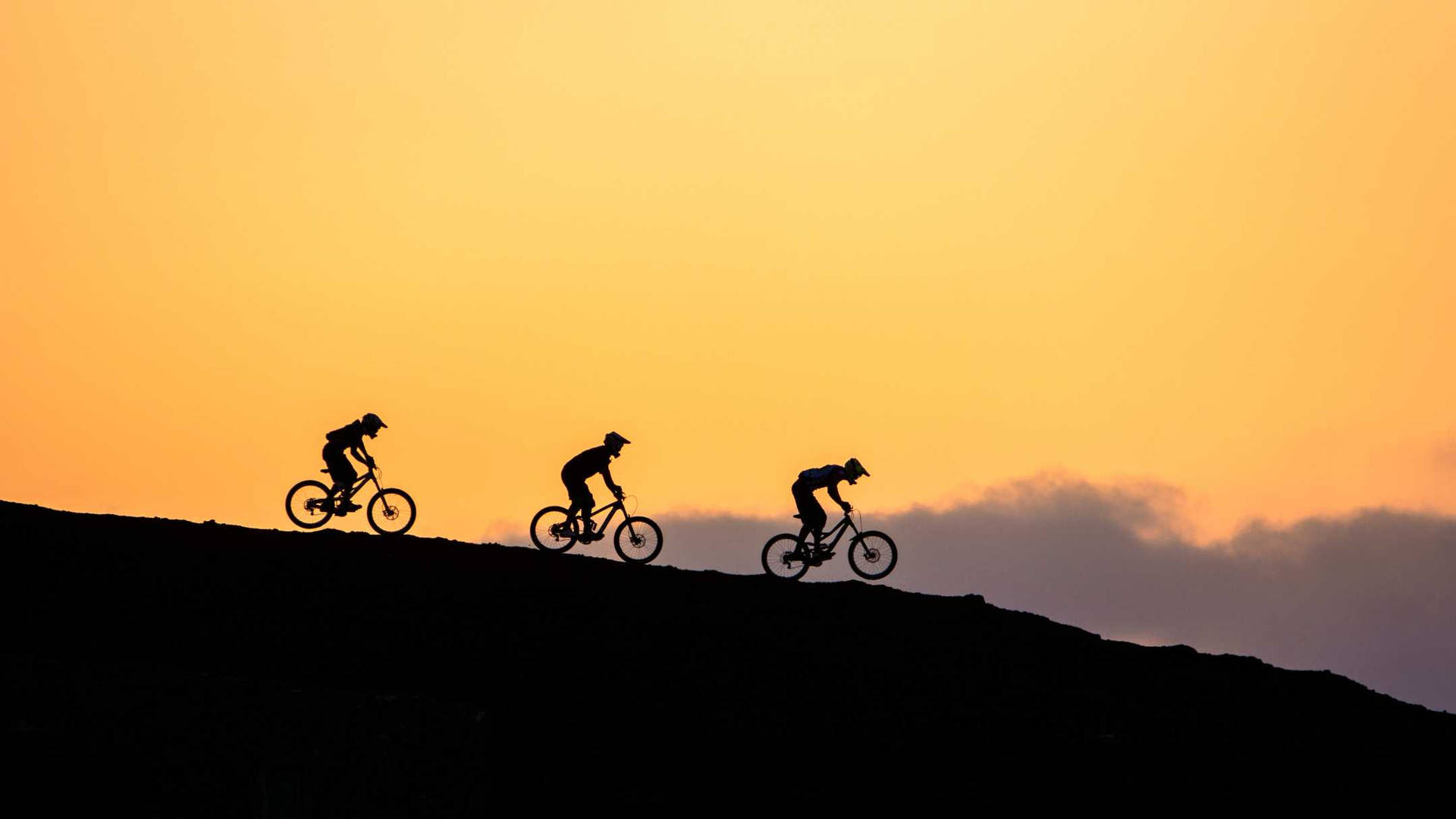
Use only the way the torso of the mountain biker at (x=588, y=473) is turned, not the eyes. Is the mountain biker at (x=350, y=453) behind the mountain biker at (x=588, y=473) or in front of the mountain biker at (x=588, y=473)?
behind

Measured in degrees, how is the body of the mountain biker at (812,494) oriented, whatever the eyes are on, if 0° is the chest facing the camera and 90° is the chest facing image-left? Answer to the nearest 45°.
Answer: approximately 270°

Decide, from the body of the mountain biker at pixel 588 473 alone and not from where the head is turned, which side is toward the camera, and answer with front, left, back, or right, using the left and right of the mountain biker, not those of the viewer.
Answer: right

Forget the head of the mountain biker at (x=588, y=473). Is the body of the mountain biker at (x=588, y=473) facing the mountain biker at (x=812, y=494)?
yes

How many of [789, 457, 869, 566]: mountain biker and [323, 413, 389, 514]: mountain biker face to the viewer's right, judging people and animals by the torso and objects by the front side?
2

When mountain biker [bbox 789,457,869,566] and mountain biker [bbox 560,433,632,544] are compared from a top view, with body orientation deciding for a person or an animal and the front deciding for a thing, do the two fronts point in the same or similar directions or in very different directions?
same or similar directions

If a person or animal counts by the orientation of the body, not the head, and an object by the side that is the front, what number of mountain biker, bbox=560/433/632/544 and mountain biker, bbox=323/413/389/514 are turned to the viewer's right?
2

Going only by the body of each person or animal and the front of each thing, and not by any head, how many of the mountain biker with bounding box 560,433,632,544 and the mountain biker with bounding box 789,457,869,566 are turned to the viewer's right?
2

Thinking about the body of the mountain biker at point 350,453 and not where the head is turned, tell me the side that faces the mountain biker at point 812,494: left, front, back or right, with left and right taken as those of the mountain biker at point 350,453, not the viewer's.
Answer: front

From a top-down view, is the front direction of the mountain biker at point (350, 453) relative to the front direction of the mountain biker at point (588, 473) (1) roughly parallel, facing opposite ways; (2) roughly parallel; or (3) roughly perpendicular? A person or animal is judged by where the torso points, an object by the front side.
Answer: roughly parallel

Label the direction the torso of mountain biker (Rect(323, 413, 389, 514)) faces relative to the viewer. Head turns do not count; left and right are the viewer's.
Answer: facing to the right of the viewer
